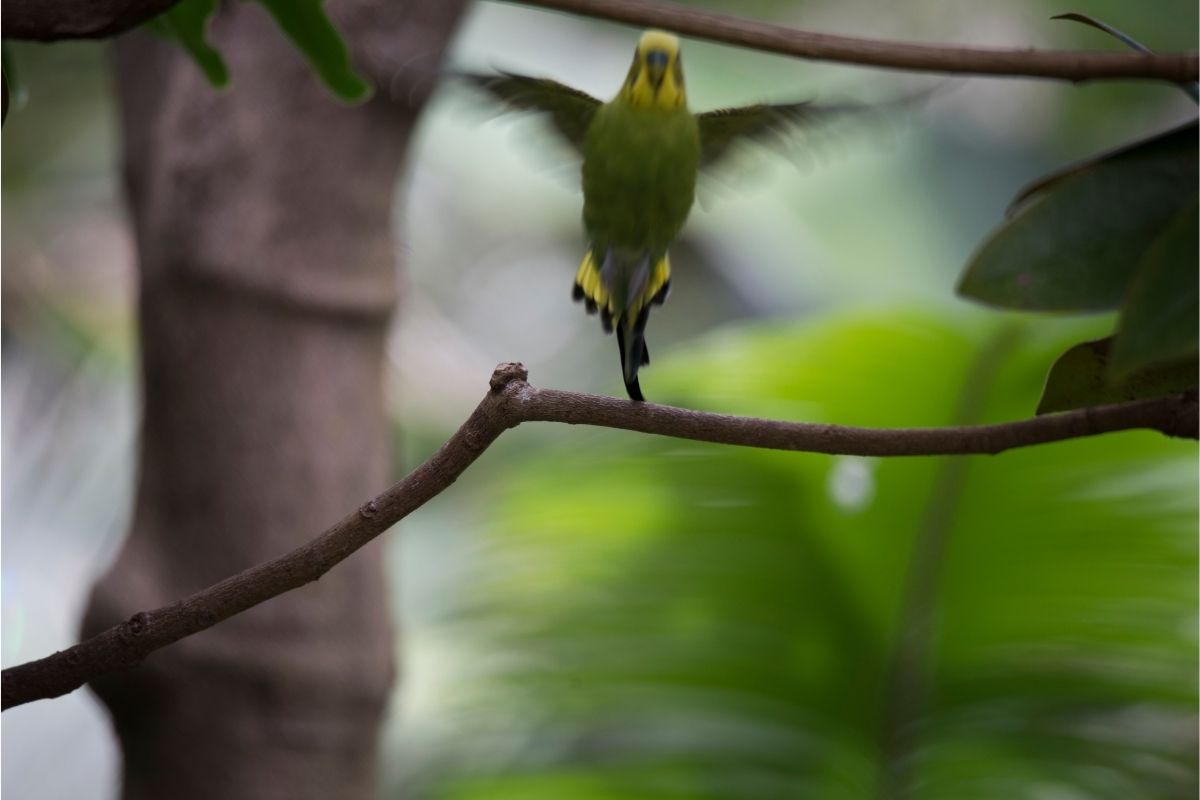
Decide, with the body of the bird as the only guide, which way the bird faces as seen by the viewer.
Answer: toward the camera

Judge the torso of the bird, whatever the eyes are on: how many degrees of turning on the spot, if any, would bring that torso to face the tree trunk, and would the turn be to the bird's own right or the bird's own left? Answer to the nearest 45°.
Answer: approximately 135° to the bird's own right
